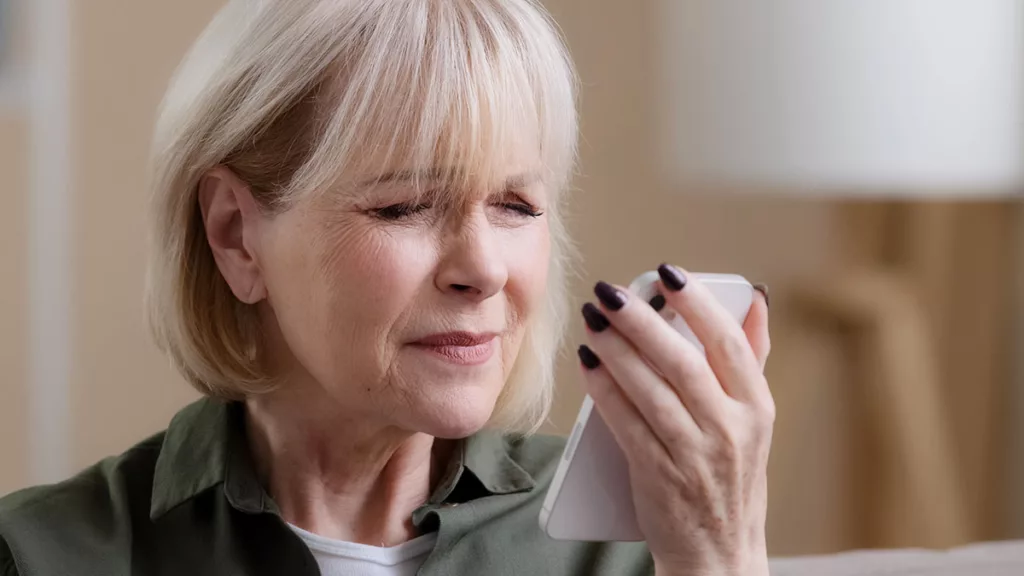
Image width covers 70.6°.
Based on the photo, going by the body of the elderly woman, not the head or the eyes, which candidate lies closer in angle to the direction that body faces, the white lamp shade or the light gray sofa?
the light gray sofa

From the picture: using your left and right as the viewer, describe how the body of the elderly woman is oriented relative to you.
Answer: facing the viewer and to the right of the viewer

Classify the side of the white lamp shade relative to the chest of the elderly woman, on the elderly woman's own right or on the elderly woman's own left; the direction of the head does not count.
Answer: on the elderly woman's own left

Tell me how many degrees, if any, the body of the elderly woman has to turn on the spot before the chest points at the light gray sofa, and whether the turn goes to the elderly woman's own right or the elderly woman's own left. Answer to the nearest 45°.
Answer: approximately 45° to the elderly woman's own left
